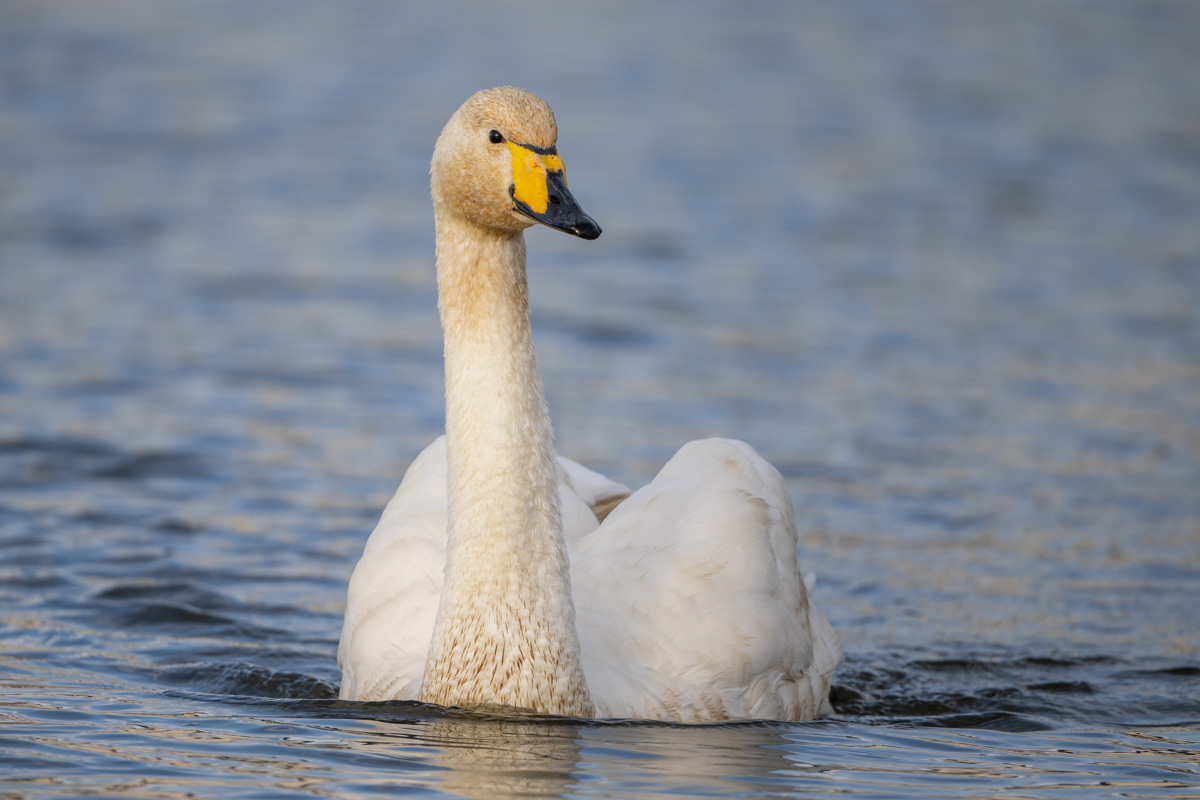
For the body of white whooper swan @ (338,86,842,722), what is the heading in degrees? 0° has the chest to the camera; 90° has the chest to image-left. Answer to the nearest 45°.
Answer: approximately 0°
